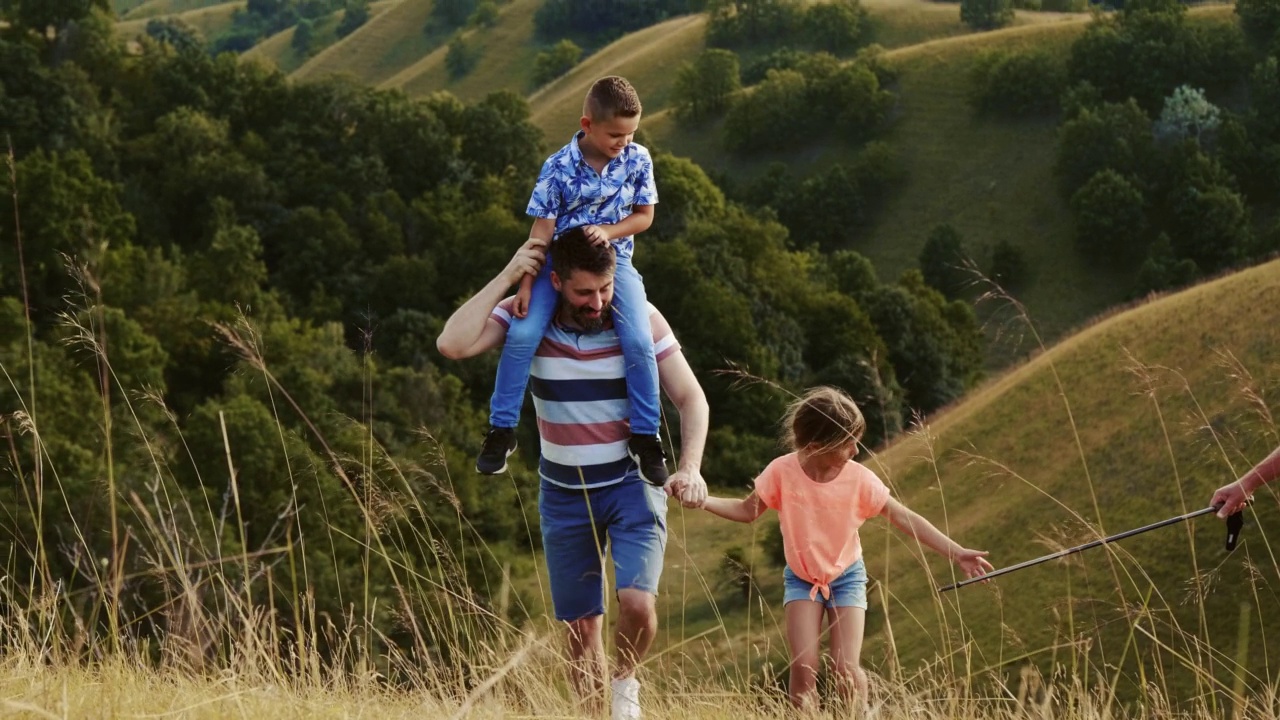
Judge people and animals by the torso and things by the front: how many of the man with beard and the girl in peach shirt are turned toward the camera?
2

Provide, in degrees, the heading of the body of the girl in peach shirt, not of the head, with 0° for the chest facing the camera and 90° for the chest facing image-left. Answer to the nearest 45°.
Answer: approximately 0°

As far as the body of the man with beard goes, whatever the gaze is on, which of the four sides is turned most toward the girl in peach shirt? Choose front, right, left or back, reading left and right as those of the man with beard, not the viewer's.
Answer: left

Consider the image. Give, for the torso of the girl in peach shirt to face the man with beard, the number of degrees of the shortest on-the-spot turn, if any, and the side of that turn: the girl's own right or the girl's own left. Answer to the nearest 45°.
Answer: approximately 90° to the girl's own right

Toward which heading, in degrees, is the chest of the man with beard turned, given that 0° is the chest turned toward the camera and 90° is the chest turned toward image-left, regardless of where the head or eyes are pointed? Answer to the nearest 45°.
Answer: approximately 0°

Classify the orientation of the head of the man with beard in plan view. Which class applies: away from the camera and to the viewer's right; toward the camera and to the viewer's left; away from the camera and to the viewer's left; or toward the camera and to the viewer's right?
toward the camera and to the viewer's right
